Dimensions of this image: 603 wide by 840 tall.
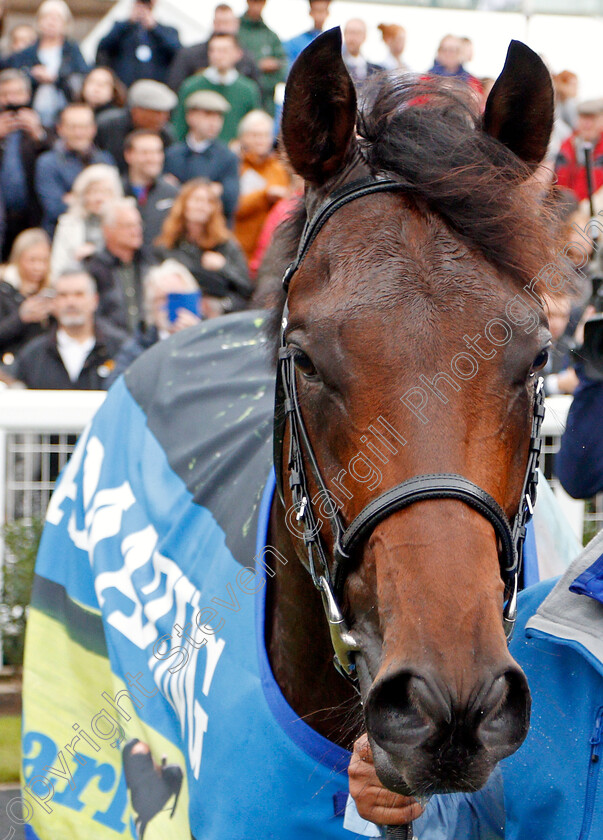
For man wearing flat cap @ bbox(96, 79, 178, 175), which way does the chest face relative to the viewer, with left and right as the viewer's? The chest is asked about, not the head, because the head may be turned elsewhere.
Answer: facing the viewer and to the right of the viewer

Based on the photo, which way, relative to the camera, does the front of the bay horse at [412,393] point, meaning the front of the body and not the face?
toward the camera

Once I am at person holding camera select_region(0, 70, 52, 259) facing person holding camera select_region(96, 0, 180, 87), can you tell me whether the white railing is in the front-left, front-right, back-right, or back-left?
back-right

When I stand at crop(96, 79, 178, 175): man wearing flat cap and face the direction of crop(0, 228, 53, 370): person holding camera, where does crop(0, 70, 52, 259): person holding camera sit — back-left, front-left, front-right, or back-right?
front-right

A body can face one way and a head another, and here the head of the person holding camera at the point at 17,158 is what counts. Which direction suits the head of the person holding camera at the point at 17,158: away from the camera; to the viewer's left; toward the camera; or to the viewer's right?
toward the camera

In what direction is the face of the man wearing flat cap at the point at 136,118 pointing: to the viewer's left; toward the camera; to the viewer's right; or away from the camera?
toward the camera

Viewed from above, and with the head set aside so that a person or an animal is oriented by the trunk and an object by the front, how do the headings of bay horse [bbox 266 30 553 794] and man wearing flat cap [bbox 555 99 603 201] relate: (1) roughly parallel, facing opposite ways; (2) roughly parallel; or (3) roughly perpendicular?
roughly parallel

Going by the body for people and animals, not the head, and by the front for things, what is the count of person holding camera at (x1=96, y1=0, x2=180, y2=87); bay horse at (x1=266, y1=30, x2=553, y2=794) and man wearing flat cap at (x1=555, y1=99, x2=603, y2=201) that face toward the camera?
3

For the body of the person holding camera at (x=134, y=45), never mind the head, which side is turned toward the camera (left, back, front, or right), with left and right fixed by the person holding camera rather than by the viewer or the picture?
front

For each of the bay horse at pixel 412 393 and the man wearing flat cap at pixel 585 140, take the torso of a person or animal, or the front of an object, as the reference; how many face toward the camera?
2

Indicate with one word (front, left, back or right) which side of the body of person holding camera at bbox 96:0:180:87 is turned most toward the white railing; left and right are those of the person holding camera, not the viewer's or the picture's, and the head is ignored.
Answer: front

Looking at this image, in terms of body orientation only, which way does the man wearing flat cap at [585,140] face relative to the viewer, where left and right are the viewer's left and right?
facing the viewer

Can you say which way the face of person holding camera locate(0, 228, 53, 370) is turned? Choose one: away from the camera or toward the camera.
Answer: toward the camera

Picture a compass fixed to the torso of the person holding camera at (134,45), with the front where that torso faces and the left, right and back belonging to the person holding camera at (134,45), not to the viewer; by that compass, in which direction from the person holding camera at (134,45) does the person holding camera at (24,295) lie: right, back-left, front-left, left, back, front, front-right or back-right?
front

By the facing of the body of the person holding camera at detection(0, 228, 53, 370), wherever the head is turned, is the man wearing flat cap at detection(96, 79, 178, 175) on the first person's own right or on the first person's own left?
on the first person's own left
